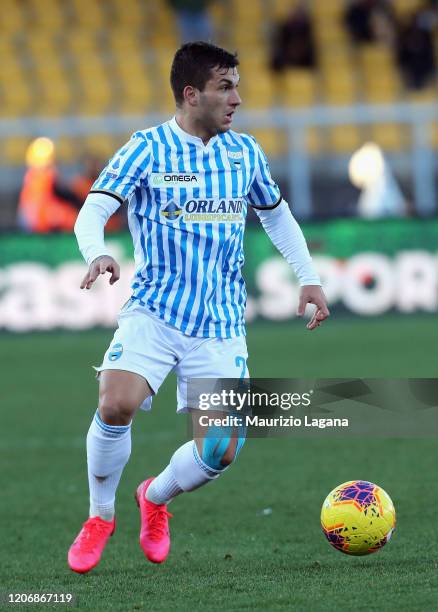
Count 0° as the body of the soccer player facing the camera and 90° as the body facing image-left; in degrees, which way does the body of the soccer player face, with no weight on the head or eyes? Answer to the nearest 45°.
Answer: approximately 315°

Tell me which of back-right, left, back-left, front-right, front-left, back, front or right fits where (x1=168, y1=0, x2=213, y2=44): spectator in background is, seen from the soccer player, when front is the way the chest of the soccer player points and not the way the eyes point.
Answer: back-left

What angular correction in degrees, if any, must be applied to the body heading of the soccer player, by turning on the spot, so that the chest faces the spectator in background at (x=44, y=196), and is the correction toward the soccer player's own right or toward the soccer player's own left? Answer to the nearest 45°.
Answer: approximately 135° to the soccer player's own left

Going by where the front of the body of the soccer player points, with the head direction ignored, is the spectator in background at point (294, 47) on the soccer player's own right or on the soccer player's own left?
on the soccer player's own left
